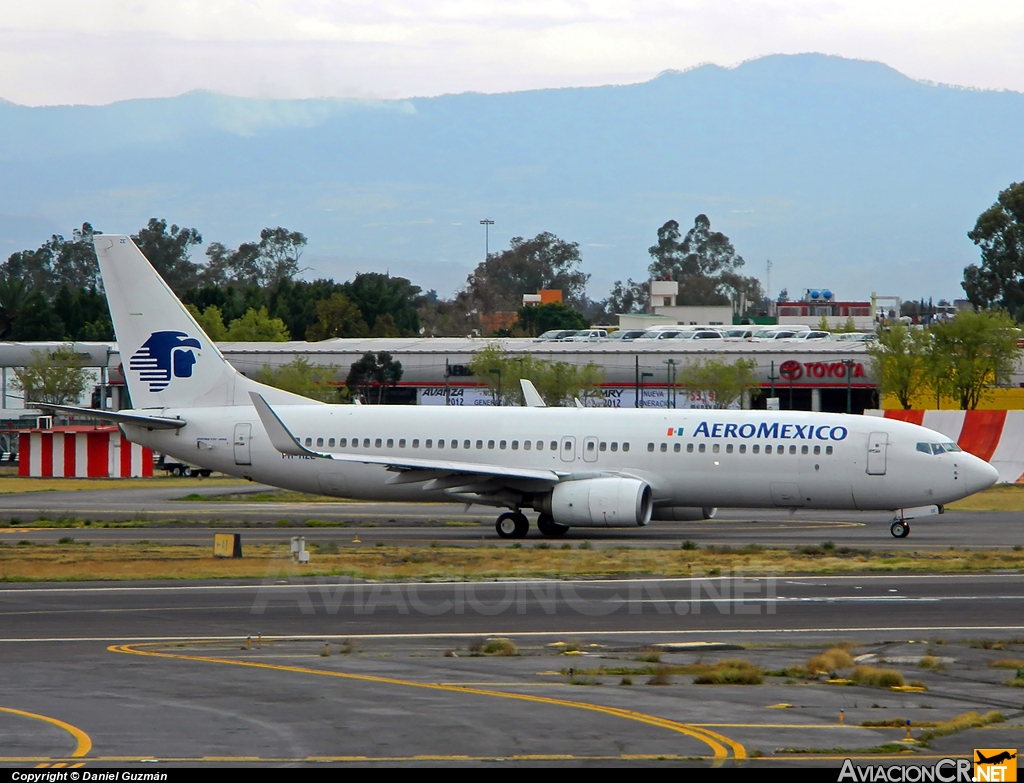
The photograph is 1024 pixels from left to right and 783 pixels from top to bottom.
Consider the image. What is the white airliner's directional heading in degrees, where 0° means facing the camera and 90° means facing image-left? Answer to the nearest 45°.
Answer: approximately 270°
